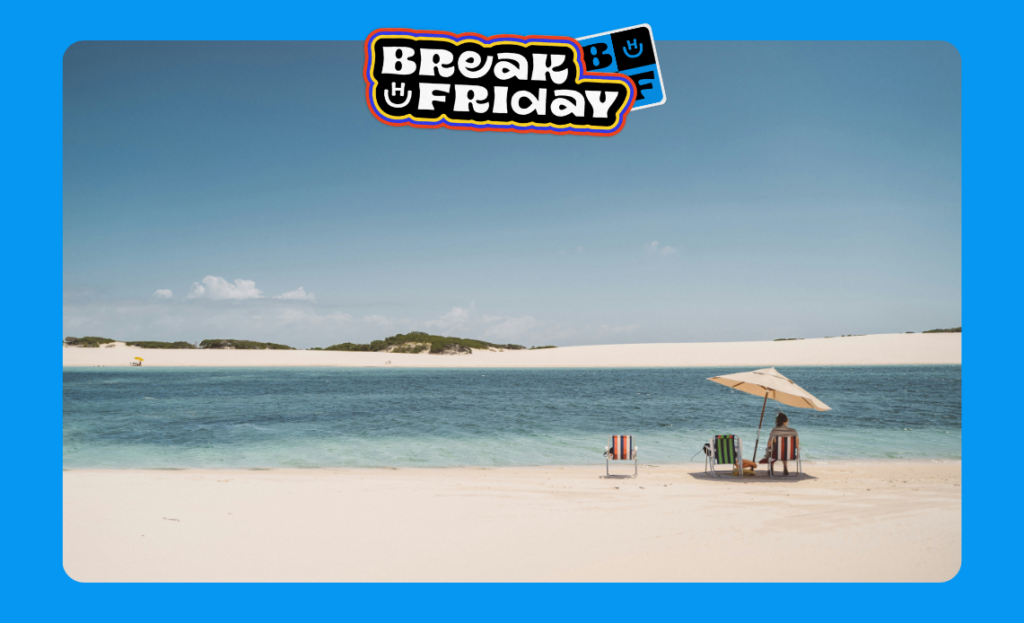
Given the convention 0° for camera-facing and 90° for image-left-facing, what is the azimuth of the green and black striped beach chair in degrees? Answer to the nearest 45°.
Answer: approximately 180°
